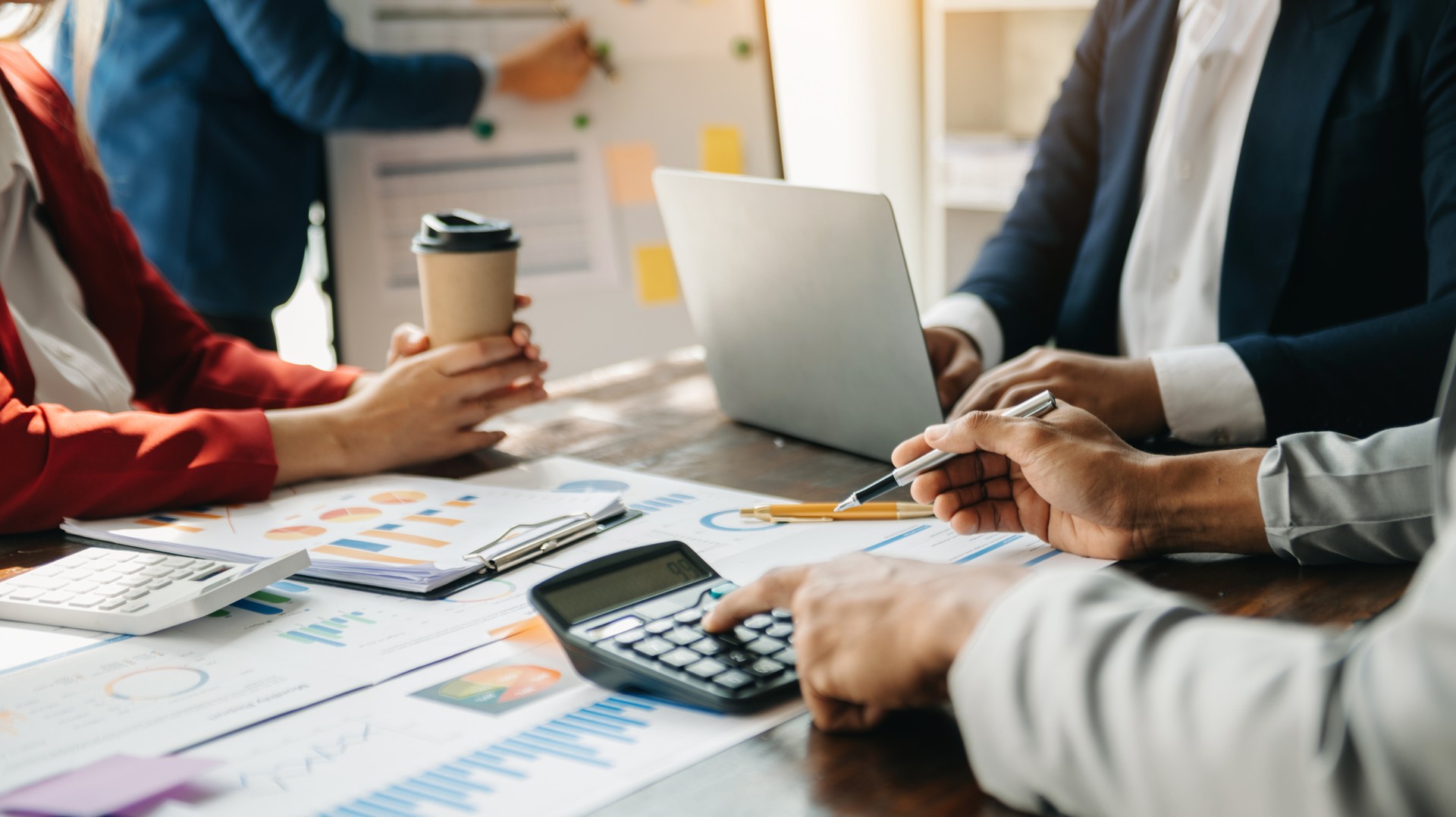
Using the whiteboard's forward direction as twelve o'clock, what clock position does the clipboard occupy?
The clipboard is roughly at 12 o'clock from the whiteboard.

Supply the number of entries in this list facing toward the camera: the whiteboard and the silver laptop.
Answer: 1

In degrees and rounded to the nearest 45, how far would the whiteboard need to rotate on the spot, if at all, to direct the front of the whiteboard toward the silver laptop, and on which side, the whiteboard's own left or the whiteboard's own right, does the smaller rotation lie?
0° — it already faces it

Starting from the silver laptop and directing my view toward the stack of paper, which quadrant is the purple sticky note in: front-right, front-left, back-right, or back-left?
front-left

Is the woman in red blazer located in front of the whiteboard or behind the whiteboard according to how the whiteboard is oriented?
in front

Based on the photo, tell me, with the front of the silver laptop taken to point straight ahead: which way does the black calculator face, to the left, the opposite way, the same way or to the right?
to the right

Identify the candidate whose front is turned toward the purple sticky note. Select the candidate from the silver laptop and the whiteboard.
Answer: the whiteboard

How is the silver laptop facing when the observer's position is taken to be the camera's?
facing away from the viewer and to the right of the viewer

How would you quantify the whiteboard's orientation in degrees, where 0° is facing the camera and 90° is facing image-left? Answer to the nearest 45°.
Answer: approximately 0°

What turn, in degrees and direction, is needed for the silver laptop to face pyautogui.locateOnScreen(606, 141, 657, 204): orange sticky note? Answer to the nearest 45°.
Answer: approximately 45° to its left

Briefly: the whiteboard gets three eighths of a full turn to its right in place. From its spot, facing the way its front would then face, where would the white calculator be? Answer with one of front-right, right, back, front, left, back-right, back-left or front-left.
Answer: back-left

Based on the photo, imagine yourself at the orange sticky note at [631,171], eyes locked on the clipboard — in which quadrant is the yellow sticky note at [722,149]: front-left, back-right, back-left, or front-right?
back-left

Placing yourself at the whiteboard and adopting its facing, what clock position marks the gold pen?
The gold pen is roughly at 12 o'clock from the whiteboard.
